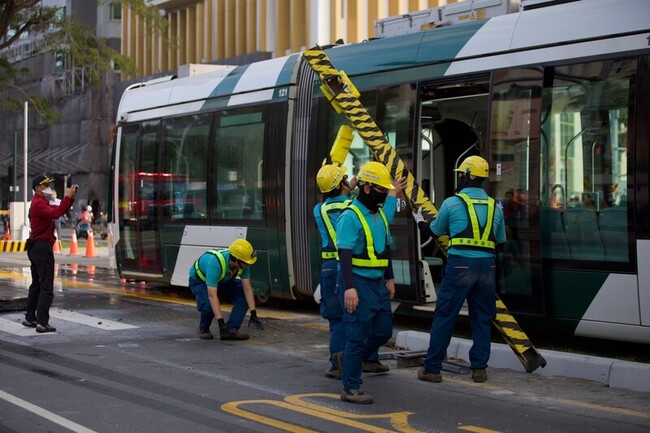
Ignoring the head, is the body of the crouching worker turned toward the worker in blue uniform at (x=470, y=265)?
yes

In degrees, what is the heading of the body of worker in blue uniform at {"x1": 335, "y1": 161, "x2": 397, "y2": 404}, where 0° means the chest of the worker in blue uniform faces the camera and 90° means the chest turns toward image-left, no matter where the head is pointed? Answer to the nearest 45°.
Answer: approximately 315°

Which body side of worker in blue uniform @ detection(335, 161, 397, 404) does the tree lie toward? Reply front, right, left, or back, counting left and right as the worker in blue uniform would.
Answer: back

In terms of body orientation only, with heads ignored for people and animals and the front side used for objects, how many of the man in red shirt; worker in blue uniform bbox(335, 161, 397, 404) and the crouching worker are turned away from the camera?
0

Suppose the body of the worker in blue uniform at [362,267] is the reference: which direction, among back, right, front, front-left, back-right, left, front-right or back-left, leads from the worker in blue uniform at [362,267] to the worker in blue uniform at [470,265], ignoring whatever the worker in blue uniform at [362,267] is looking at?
left

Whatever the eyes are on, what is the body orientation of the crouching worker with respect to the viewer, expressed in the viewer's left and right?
facing the viewer and to the right of the viewer

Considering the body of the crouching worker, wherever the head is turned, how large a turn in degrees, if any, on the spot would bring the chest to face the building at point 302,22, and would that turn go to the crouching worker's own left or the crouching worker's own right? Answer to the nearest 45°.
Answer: approximately 135° to the crouching worker's own left

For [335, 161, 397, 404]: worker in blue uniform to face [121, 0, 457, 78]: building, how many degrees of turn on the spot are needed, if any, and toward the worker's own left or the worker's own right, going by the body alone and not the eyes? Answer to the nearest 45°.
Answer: approximately 135° to the worker's own left
